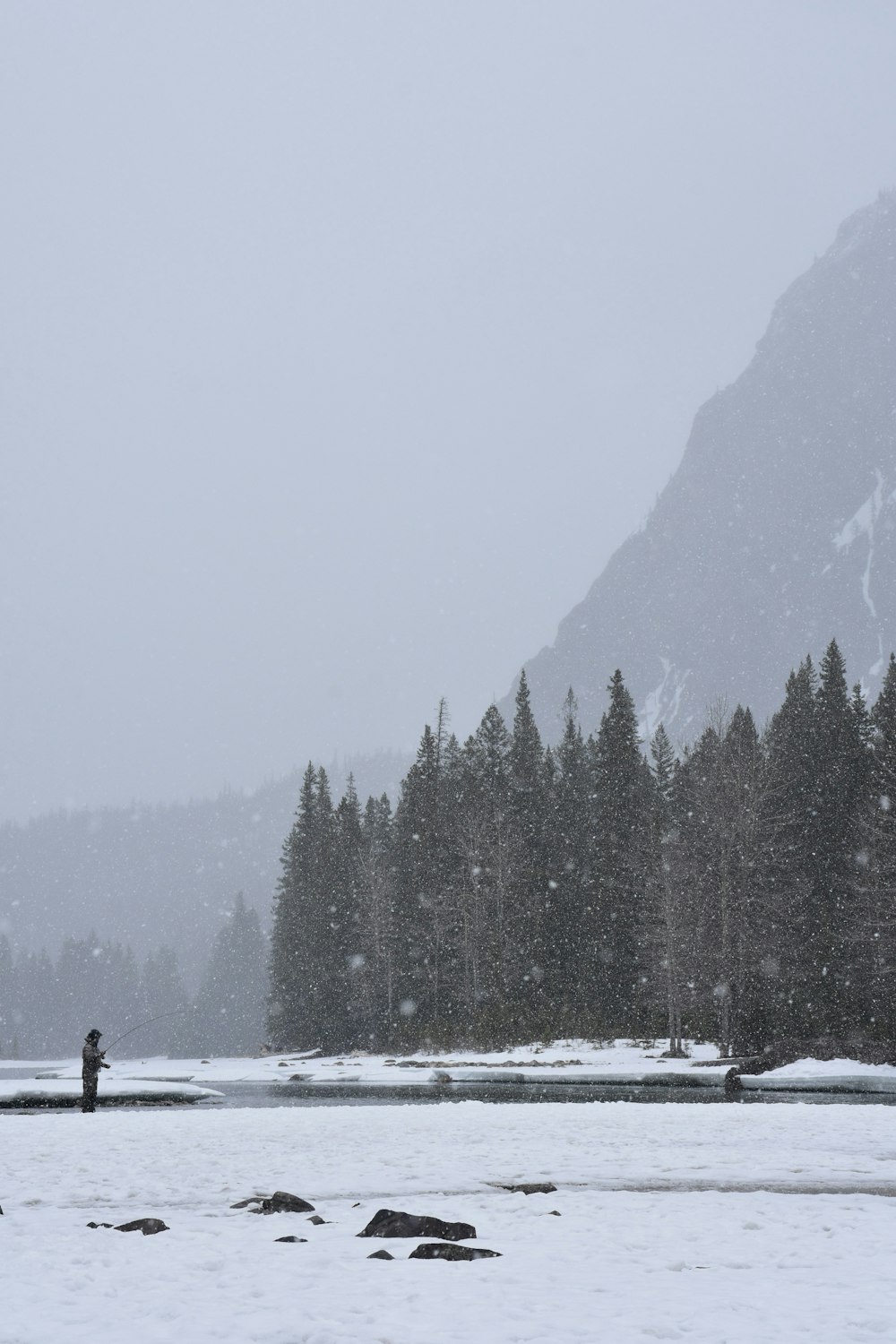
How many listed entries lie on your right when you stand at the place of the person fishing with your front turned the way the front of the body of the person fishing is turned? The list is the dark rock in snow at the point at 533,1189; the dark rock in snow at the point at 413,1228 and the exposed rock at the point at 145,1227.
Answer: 3

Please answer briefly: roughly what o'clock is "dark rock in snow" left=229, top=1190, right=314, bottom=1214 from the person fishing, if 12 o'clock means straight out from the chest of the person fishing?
The dark rock in snow is roughly at 3 o'clock from the person fishing.

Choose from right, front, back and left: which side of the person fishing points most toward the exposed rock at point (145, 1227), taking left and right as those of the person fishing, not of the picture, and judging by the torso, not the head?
right

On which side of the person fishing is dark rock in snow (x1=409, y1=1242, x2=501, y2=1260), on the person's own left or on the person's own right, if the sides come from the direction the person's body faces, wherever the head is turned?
on the person's own right

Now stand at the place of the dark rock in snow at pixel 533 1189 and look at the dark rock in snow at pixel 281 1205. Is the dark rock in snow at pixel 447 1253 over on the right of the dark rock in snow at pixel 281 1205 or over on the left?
left

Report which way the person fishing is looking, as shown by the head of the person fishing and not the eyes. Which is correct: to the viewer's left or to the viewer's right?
to the viewer's right

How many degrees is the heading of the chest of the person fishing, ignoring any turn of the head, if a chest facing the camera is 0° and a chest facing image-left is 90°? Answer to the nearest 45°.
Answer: approximately 270°

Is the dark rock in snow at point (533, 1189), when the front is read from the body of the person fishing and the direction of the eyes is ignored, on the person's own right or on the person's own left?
on the person's own right
